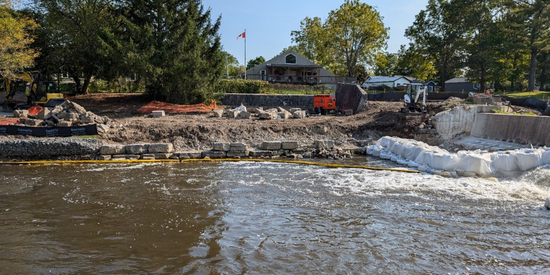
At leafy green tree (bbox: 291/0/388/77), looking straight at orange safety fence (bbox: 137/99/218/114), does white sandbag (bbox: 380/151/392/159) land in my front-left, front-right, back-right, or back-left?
front-left

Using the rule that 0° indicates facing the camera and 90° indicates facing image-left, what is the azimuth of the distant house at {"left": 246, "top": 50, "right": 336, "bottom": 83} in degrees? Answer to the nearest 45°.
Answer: approximately 0°

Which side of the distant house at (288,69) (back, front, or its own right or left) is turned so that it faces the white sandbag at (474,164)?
front

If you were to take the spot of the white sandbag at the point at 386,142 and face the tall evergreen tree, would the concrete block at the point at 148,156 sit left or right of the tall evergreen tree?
left

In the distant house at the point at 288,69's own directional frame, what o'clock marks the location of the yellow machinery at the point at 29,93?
The yellow machinery is roughly at 1 o'clock from the distant house.

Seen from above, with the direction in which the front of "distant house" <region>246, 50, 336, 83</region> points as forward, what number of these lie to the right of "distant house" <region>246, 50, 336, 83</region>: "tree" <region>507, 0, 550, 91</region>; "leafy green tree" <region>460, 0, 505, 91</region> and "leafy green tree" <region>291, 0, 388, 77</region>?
0

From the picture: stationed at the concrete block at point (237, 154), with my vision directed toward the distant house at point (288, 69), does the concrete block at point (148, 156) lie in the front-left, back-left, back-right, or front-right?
back-left

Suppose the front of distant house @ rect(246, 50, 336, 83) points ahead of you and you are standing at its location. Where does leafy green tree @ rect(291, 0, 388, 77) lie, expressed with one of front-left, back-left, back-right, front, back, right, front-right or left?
left

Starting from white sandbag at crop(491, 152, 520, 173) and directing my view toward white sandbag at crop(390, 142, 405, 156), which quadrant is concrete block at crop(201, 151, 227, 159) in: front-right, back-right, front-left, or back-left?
front-left

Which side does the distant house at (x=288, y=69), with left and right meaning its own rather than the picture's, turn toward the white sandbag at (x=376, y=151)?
front

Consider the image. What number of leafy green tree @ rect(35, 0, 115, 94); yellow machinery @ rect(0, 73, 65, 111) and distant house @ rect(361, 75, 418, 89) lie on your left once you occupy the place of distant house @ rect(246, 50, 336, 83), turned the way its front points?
1

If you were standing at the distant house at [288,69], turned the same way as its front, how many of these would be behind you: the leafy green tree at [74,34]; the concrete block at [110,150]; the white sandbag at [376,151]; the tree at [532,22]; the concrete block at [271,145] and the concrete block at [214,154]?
0

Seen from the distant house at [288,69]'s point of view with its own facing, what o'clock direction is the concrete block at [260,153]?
The concrete block is roughly at 12 o'clock from the distant house.

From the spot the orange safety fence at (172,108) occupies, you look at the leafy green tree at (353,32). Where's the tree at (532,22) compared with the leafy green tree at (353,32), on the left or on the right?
right

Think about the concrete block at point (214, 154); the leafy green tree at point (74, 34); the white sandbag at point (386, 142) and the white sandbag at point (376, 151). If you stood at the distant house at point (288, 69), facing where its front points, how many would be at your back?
0

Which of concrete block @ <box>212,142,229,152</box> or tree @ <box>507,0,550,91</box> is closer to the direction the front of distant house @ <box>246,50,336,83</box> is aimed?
the concrete block

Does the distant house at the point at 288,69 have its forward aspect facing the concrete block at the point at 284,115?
yes

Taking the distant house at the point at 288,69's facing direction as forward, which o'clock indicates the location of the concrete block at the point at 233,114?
The concrete block is roughly at 12 o'clock from the distant house.

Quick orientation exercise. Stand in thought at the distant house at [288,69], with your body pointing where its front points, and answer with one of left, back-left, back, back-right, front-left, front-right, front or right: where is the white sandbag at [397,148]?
front

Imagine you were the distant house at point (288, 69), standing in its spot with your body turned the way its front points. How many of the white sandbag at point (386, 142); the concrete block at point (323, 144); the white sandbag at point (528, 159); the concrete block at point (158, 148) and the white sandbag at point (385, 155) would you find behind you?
0

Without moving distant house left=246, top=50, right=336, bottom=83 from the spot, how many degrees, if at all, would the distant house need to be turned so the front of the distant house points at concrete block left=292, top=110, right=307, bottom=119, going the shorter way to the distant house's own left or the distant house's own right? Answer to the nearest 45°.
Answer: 0° — it already faces it
